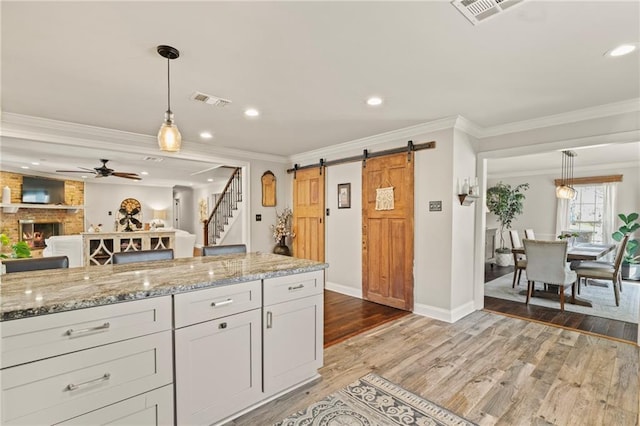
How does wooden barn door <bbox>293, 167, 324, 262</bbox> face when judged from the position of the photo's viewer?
facing the viewer and to the left of the viewer

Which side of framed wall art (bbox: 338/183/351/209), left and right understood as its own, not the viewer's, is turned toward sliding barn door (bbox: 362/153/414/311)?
left

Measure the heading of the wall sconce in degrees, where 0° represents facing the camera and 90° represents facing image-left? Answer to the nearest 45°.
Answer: approximately 315°

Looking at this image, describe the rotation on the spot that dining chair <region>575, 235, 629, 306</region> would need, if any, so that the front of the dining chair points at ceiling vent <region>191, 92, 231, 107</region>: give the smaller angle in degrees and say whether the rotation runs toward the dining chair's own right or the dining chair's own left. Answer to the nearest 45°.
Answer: approximately 45° to the dining chair's own left

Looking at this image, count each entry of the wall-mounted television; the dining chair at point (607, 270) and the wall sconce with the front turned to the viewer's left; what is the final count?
1

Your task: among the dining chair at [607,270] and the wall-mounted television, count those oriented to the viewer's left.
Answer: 1

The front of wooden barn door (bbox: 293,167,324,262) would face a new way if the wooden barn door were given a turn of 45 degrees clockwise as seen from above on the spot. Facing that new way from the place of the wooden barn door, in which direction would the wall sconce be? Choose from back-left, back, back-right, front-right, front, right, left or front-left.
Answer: back-left

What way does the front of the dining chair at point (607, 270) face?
to the viewer's left

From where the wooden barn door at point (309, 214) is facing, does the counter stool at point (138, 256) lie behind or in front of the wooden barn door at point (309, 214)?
in front

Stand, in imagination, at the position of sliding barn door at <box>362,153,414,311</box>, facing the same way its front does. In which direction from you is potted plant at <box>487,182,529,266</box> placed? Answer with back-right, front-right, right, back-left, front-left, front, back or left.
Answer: back

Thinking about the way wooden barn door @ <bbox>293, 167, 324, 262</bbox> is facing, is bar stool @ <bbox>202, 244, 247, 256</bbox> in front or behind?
in front

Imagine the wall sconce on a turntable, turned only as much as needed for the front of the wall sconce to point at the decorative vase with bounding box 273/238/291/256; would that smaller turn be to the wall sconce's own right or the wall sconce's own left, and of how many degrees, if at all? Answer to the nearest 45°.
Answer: approximately 135° to the wall sconce's own right

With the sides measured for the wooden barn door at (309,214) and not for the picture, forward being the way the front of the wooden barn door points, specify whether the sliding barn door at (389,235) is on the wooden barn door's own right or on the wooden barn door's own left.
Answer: on the wooden barn door's own left

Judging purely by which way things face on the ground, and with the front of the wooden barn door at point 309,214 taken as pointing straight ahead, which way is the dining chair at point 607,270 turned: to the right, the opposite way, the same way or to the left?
to the right

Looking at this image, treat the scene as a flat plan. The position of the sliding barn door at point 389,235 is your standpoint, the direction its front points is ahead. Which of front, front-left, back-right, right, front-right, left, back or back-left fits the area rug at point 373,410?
front-left
